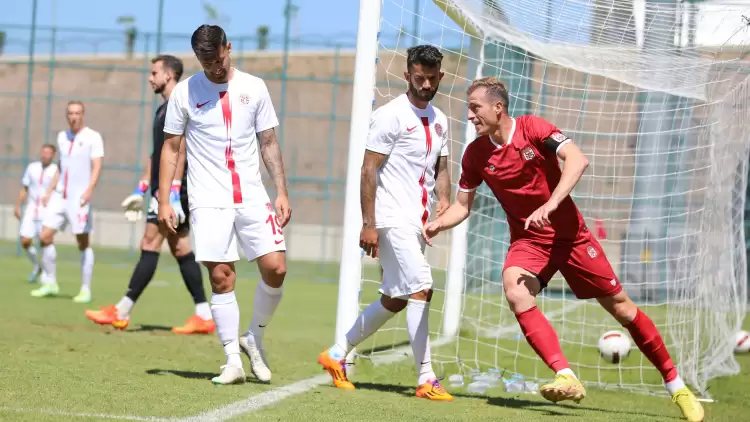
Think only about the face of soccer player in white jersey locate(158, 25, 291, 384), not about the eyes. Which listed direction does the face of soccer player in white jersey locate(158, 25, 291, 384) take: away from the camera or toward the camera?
toward the camera

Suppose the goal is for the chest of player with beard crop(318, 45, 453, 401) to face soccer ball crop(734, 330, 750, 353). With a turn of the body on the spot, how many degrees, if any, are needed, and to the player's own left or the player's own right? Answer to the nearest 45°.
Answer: approximately 90° to the player's own left

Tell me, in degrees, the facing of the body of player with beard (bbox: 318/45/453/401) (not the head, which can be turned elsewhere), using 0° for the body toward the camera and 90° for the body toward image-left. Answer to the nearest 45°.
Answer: approximately 315°

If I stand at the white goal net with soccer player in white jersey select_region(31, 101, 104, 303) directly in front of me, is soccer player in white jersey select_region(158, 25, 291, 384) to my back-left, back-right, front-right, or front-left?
front-left

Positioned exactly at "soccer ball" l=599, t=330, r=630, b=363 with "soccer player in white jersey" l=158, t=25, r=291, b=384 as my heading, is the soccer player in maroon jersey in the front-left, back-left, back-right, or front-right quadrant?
front-left

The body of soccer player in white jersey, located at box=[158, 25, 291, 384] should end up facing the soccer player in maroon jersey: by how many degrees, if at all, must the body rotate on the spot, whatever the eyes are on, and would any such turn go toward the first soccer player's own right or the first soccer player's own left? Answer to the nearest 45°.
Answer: approximately 90° to the first soccer player's own left

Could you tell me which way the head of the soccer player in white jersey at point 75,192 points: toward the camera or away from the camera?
toward the camera

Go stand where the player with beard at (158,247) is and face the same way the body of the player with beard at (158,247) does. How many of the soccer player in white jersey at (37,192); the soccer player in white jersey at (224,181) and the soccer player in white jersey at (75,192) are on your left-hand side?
1
